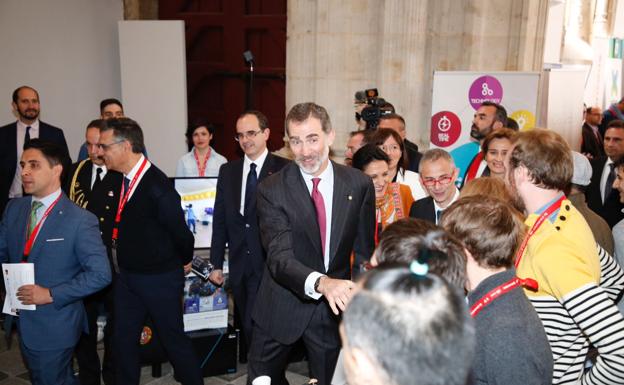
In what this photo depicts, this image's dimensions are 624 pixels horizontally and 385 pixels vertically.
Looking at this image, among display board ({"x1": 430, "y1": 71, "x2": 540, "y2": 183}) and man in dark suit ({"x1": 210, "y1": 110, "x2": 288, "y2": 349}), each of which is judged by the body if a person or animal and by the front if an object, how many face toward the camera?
2

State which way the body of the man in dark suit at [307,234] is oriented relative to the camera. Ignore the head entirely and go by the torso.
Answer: toward the camera

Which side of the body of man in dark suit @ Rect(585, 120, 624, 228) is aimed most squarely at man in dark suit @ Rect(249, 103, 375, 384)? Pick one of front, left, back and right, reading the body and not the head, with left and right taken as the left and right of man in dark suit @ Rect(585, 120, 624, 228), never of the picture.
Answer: front

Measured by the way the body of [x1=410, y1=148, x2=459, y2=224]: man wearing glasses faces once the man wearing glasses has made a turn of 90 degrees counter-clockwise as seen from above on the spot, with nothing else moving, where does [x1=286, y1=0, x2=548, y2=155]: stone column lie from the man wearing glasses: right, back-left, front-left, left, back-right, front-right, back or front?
left

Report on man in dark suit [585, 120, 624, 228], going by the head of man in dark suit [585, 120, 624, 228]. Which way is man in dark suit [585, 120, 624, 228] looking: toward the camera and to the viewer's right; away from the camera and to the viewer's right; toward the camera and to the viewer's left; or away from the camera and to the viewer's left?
toward the camera and to the viewer's left

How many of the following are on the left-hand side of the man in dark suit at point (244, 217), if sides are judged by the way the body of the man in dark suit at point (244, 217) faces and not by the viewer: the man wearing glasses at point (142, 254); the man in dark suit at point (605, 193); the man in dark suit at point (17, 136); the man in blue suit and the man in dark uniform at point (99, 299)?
1

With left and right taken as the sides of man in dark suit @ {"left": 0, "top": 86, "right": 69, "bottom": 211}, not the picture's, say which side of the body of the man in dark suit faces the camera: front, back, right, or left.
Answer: front

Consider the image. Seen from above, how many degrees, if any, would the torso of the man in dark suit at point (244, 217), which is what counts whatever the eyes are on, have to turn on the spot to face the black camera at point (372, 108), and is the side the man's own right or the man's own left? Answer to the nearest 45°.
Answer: approximately 135° to the man's own left

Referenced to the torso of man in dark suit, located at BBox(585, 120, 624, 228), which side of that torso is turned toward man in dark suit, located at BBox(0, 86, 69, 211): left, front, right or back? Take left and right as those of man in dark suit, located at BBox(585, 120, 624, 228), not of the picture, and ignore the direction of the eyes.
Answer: right

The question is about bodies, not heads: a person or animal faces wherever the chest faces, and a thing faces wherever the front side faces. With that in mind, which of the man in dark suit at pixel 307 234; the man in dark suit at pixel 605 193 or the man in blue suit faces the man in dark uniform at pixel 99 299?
the man in dark suit at pixel 605 193

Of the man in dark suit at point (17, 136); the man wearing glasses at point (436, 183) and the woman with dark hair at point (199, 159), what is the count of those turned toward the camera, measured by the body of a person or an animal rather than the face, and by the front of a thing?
3

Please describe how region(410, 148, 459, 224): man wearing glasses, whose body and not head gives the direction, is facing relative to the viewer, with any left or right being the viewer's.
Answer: facing the viewer

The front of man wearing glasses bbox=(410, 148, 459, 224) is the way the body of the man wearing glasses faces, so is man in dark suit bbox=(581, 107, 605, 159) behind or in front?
behind

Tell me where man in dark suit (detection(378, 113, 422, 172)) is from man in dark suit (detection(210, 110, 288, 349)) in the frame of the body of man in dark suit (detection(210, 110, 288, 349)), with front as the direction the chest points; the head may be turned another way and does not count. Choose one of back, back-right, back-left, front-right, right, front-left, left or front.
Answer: back-left

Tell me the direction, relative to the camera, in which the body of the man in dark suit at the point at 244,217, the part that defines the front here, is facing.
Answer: toward the camera
